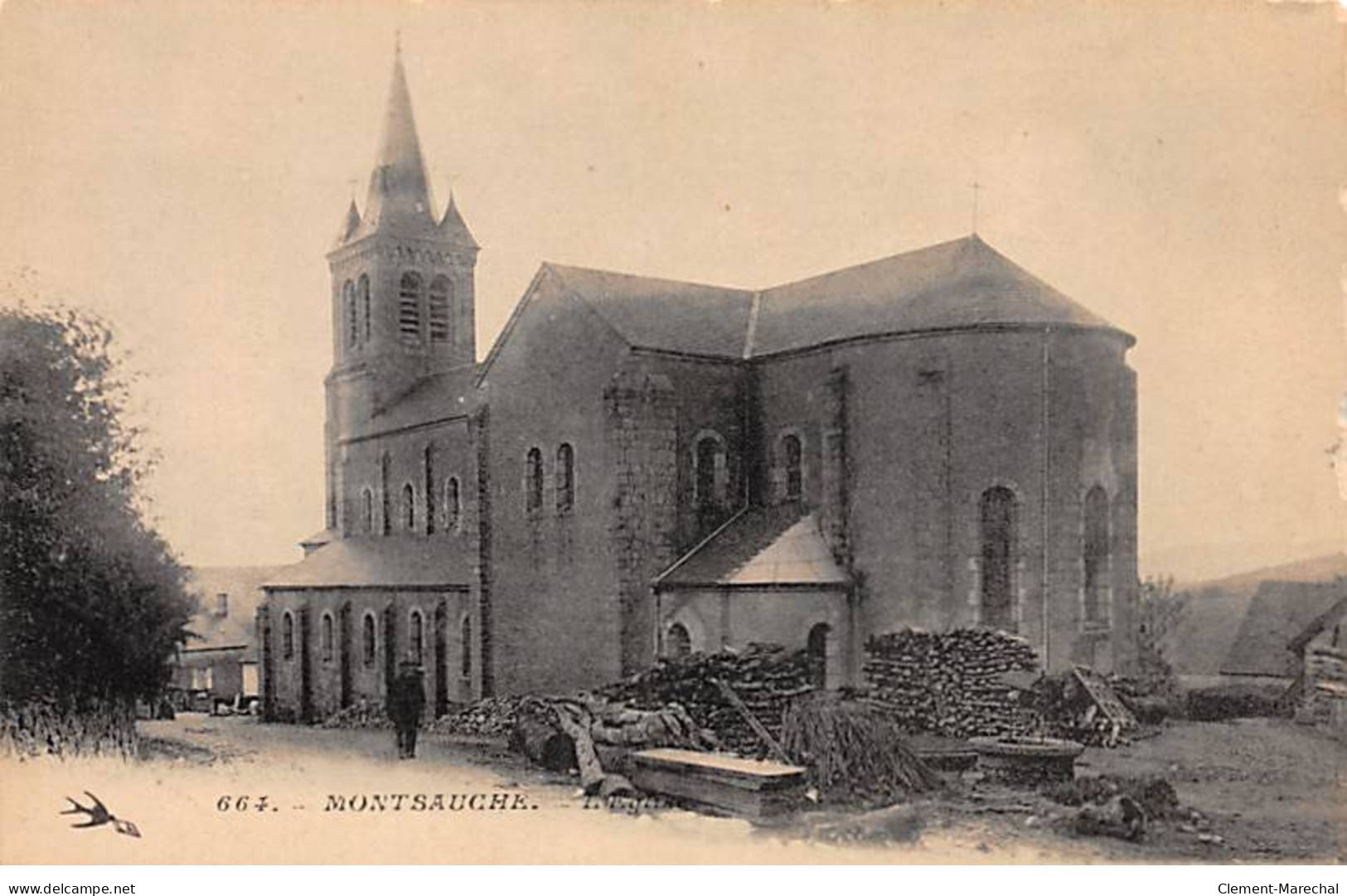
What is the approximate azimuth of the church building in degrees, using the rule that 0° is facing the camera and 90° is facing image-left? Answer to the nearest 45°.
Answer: approximately 135°

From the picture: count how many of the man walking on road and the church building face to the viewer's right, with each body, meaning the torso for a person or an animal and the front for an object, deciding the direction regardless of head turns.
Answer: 0

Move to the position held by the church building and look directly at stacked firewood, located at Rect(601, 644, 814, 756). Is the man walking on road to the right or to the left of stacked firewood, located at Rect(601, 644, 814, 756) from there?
right
